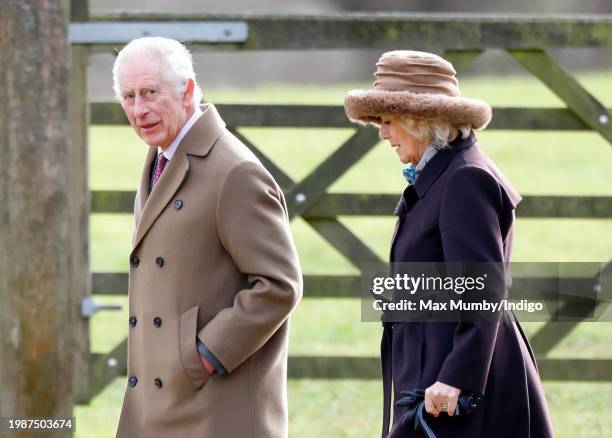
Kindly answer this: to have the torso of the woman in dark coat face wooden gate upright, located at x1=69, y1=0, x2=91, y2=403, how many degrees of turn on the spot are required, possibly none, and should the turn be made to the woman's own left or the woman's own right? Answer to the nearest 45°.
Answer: approximately 45° to the woman's own right

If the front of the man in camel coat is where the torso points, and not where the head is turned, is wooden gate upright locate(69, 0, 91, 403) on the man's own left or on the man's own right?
on the man's own right

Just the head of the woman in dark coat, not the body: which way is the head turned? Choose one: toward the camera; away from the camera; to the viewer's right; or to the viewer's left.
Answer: to the viewer's left

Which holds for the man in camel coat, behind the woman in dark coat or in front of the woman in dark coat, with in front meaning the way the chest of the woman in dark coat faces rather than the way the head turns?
in front

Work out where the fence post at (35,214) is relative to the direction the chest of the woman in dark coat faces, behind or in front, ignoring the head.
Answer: in front

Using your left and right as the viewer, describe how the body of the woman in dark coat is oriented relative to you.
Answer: facing to the left of the viewer

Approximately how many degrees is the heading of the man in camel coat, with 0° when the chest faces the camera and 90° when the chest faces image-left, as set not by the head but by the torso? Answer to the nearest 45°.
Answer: approximately 45°

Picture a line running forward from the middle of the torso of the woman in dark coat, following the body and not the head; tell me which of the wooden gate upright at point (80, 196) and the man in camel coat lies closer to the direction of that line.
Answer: the man in camel coat

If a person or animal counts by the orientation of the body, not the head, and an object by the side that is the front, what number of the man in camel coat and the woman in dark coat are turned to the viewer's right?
0

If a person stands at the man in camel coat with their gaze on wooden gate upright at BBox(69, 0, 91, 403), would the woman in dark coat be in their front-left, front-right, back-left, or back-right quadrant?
back-right

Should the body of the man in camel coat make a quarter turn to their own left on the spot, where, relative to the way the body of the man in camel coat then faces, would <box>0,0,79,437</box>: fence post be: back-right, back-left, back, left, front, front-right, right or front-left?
back
